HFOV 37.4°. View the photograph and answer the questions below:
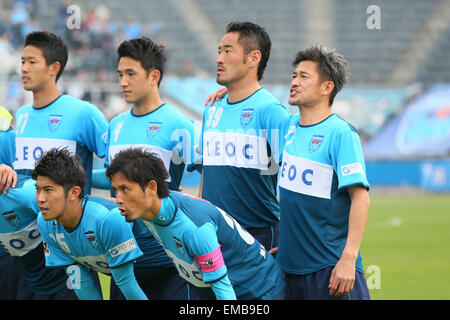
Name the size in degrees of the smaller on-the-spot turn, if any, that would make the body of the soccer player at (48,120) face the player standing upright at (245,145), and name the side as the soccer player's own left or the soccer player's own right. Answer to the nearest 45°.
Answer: approximately 90° to the soccer player's own left

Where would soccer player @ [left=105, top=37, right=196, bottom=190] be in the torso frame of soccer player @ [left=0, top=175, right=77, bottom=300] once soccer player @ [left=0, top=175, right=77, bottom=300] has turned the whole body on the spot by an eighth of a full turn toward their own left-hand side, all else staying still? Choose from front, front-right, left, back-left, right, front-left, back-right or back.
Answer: left

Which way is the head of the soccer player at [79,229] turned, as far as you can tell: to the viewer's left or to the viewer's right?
to the viewer's left

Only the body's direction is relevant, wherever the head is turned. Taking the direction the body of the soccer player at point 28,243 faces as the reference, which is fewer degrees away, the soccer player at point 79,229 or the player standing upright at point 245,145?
the soccer player

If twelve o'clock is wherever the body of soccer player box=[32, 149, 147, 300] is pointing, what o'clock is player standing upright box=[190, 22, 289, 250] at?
The player standing upright is roughly at 7 o'clock from the soccer player.

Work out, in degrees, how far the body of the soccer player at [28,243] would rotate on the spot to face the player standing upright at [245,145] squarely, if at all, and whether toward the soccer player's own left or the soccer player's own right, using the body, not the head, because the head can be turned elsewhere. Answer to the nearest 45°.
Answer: approximately 135° to the soccer player's own left

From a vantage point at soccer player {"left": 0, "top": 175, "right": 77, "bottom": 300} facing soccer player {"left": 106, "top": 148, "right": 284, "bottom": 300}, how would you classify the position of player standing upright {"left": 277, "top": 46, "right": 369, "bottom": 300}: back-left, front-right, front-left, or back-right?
front-left

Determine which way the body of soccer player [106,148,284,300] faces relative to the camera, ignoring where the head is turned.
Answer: to the viewer's left

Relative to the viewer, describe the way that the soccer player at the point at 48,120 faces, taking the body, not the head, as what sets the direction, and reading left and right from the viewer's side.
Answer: facing the viewer and to the left of the viewer

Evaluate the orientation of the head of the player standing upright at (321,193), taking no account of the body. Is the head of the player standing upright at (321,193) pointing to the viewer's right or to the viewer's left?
to the viewer's left

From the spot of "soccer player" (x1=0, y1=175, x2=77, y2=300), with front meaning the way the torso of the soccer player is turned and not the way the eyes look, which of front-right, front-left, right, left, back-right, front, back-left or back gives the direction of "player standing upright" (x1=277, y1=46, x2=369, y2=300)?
left
